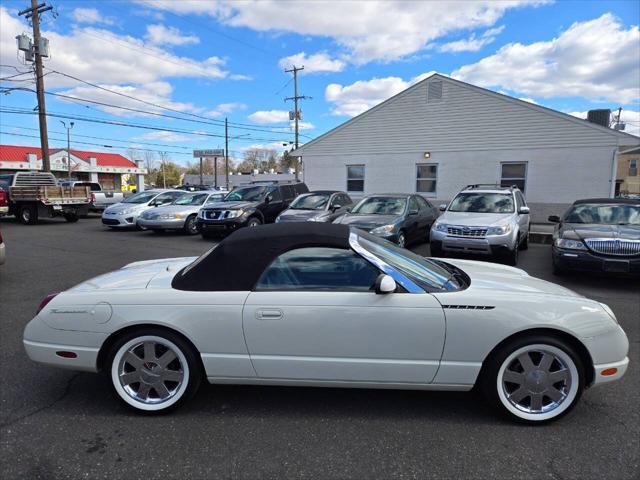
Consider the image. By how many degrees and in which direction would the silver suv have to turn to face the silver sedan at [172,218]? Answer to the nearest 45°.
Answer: approximately 45° to its right

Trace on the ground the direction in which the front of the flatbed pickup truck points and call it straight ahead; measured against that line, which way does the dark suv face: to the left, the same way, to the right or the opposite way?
to the left

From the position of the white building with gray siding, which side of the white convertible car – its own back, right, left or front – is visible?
left

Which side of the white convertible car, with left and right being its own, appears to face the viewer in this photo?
right

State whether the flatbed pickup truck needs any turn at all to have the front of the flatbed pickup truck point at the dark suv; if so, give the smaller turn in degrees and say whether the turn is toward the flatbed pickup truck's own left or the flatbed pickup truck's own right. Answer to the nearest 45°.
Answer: approximately 180°

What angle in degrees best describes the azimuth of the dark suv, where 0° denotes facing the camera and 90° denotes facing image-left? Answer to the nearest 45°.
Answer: approximately 45°

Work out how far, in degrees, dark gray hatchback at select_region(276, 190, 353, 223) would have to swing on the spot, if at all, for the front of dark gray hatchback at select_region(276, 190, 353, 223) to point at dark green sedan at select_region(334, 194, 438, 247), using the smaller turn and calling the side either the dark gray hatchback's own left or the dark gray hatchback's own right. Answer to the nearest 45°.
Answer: approximately 90° to the dark gray hatchback's own left

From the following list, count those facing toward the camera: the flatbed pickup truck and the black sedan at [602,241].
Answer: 1

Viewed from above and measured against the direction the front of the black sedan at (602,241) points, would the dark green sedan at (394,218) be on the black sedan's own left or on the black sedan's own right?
on the black sedan's own right

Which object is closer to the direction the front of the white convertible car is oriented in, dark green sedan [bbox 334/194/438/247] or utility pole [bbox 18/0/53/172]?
the dark green sedan

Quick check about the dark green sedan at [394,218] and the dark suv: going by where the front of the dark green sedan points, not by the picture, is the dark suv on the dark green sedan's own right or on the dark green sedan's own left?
on the dark green sedan's own right
